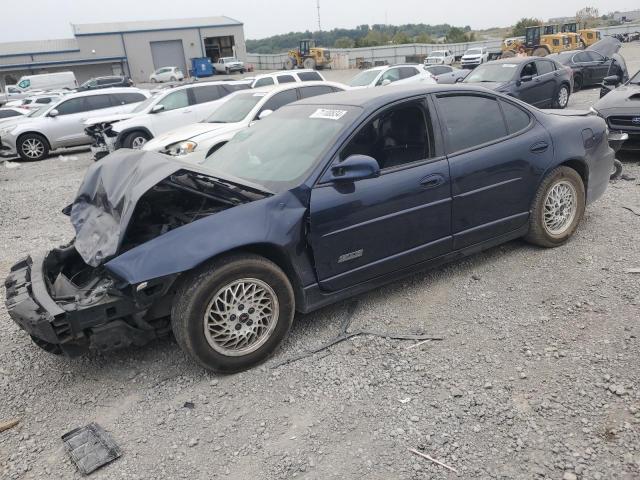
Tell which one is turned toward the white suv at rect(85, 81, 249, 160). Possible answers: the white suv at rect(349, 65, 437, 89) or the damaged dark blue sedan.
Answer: the white suv at rect(349, 65, 437, 89)

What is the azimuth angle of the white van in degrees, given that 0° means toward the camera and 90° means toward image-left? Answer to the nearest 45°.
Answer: approximately 90°

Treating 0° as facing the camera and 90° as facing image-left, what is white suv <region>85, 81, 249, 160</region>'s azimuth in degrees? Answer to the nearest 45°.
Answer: approximately 45°

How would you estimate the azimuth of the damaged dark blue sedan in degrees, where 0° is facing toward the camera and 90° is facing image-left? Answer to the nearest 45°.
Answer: approximately 45°

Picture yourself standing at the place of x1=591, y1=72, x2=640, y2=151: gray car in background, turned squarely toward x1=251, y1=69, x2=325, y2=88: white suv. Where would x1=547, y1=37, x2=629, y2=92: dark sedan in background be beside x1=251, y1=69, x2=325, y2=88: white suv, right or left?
right

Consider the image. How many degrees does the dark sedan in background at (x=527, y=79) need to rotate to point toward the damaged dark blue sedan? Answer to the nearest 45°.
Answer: approximately 45° to its left
